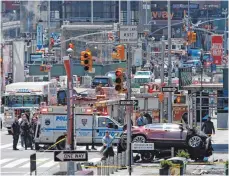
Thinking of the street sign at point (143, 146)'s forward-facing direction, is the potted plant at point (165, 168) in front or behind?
in front

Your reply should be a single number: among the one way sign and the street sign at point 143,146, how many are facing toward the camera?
2

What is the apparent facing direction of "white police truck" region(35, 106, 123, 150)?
to the viewer's right

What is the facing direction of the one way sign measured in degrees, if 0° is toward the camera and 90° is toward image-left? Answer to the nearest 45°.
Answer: approximately 0°
